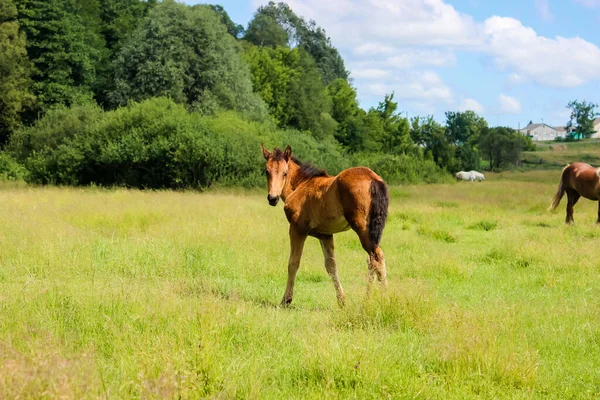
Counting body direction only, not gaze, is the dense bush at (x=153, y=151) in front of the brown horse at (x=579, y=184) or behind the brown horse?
behind

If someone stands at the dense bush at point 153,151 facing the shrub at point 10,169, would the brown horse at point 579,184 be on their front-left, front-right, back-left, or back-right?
back-left

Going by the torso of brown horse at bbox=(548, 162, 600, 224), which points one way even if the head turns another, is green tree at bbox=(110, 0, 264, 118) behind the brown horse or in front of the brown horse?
behind

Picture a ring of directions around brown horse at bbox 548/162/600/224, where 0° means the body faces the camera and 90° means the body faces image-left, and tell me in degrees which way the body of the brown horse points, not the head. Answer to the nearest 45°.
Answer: approximately 270°

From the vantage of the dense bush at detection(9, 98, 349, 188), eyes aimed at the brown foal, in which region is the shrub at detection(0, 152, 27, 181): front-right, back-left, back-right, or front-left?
back-right

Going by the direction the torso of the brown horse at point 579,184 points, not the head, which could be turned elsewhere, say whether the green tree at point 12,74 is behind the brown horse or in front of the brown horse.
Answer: behind

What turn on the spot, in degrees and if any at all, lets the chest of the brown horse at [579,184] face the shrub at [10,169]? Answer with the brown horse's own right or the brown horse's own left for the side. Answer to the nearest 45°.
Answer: approximately 180°

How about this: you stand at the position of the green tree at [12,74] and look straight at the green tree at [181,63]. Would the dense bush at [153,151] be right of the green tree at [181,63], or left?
right

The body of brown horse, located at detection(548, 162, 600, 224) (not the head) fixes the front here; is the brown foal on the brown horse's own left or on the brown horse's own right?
on the brown horse's own right
